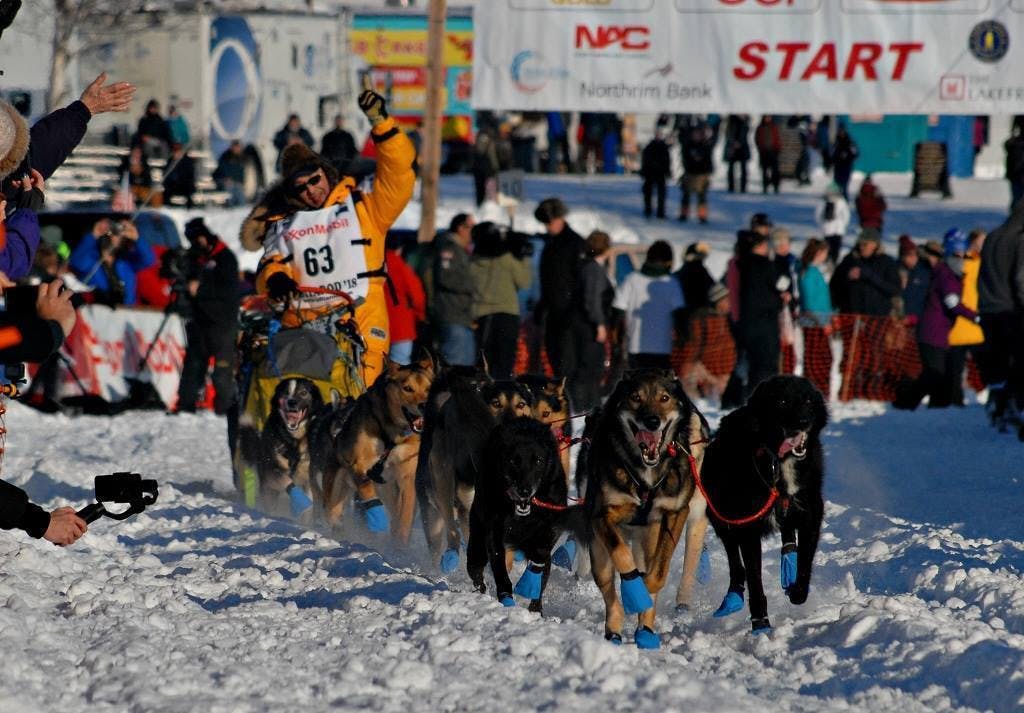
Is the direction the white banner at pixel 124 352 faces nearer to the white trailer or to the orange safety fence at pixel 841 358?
the orange safety fence

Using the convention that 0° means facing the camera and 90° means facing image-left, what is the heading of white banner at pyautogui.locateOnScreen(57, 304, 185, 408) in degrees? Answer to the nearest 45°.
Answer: approximately 0°

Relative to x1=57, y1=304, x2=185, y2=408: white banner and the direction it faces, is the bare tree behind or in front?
behind

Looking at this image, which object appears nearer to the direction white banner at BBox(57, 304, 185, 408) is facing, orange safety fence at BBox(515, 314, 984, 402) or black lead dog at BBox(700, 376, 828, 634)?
the black lead dog

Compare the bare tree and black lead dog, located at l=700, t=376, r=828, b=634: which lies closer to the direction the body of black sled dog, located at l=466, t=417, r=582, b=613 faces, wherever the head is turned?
the black lead dog
